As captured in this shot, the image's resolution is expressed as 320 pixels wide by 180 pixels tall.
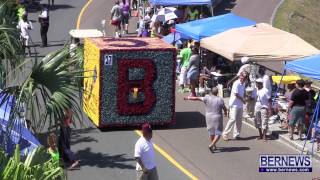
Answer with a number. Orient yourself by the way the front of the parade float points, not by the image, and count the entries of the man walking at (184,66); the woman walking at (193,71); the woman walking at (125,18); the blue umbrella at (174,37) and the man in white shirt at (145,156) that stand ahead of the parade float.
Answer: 1

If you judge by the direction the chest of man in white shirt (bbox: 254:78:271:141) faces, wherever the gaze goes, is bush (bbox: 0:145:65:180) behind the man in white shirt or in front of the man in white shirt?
in front

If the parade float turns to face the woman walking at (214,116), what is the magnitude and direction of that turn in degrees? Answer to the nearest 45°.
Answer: approximately 45° to its left

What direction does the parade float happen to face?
toward the camera

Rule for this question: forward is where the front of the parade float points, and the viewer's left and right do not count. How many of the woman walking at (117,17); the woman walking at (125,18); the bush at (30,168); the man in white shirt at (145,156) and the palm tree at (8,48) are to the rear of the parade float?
2

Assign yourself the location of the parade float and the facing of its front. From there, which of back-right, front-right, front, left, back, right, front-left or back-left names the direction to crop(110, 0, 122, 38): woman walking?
back

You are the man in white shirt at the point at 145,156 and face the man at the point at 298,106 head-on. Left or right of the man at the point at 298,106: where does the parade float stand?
left

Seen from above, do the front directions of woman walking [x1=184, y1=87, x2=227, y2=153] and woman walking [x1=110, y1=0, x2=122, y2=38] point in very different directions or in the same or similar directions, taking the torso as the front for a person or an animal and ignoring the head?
same or similar directions
